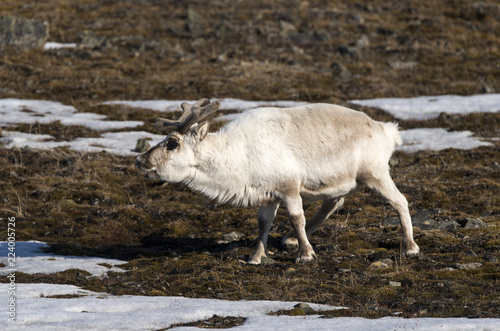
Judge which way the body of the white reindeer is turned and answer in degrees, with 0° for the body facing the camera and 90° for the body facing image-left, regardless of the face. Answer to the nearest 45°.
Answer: approximately 90°

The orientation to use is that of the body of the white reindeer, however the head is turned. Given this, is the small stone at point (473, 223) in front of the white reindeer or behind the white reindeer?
behind

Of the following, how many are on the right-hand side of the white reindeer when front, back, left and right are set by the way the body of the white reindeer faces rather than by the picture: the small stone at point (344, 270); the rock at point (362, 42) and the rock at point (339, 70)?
2

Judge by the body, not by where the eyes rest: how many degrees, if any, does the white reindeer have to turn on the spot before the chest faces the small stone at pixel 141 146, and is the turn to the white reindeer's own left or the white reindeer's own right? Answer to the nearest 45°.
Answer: approximately 45° to the white reindeer's own right

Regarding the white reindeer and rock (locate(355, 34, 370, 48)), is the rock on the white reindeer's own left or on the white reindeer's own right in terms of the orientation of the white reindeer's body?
on the white reindeer's own right

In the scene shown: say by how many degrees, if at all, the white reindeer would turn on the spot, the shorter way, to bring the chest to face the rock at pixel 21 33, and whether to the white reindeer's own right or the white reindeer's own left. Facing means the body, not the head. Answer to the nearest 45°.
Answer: approximately 45° to the white reindeer's own right

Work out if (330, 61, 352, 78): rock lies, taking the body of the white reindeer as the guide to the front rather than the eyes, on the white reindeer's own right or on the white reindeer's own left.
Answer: on the white reindeer's own right

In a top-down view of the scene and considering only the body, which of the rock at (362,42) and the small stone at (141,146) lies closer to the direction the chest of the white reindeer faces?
the small stone

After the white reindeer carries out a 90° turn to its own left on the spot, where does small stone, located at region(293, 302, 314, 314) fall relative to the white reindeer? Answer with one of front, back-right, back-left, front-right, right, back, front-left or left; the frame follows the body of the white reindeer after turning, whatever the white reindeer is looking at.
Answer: front

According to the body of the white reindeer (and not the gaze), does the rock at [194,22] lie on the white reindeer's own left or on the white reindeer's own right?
on the white reindeer's own right

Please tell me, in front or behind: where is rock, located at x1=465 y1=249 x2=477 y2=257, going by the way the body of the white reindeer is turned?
behind

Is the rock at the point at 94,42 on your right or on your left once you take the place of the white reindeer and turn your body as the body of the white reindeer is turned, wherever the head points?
on your right

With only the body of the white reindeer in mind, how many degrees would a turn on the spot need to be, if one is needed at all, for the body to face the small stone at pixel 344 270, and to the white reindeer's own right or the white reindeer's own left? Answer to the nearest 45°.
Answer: approximately 135° to the white reindeer's own left
